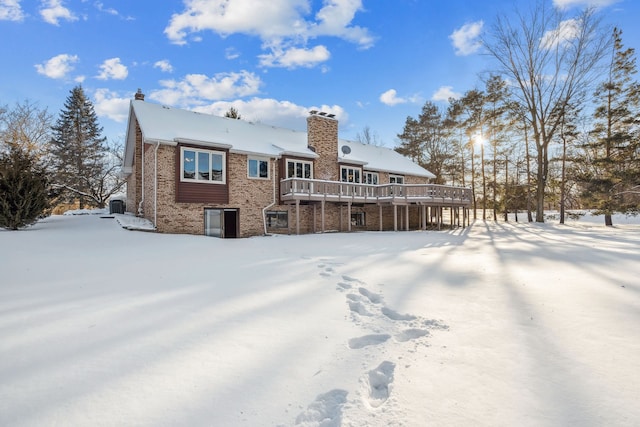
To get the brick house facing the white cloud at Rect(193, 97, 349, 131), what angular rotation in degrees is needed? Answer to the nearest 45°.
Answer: approximately 45° to its right

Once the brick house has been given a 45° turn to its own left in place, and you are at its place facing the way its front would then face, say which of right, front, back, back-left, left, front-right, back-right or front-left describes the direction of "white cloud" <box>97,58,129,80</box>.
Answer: front

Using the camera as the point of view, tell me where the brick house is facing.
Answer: facing away from the viewer and to the left of the viewer

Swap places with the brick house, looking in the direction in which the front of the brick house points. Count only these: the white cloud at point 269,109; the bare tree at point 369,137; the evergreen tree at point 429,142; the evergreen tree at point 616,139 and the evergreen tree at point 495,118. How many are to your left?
0

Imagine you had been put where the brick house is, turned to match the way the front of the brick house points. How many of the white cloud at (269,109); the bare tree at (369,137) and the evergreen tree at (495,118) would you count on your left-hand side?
0

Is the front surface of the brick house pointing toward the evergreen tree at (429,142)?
no
